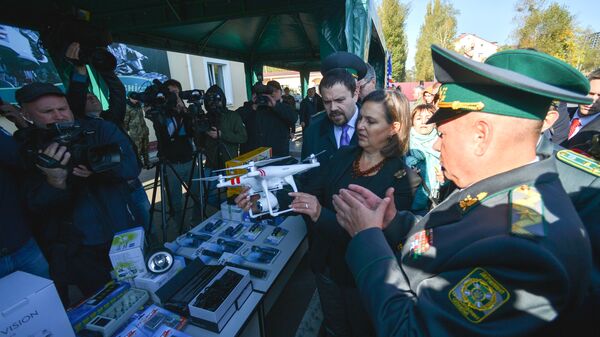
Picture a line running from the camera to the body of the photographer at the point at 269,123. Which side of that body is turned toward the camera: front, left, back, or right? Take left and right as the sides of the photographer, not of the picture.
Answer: front

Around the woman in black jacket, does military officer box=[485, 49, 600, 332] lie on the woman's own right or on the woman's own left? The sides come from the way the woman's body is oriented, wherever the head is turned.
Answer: on the woman's own left

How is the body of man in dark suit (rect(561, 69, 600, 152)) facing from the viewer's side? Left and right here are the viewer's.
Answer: facing the viewer and to the left of the viewer

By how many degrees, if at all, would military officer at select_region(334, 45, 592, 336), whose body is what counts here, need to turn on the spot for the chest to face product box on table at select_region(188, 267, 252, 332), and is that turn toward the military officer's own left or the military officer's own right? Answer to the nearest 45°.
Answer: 0° — they already face it

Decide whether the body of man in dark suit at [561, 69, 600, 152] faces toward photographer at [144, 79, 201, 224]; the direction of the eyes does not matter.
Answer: no

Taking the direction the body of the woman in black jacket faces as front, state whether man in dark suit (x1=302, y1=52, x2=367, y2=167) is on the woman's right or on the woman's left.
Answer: on the woman's right

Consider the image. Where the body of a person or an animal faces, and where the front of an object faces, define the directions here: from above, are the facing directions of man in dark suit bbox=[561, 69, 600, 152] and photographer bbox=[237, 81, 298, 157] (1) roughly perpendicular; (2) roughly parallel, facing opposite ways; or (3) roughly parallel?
roughly perpendicular

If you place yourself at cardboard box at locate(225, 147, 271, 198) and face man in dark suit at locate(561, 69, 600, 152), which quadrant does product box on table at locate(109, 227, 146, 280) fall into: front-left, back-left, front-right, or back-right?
back-right

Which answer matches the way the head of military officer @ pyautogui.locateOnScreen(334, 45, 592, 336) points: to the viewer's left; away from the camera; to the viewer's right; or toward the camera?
to the viewer's left

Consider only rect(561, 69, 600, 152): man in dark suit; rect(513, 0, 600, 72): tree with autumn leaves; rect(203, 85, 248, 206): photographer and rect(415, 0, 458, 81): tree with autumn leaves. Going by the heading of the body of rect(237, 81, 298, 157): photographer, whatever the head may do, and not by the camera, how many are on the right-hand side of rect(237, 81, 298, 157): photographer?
1

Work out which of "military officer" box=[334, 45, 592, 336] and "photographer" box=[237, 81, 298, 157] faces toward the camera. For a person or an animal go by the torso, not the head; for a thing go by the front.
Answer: the photographer

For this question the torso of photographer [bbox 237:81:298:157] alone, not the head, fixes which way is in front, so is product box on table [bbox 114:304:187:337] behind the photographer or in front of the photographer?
in front

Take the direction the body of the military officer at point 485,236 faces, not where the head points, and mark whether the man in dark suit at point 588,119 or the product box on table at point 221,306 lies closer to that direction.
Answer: the product box on table

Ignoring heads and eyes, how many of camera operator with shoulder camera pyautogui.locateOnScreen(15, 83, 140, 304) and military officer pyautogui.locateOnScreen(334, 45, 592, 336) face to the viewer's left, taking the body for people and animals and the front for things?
1

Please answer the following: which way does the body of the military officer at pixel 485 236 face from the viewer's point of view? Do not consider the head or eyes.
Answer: to the viewer's left

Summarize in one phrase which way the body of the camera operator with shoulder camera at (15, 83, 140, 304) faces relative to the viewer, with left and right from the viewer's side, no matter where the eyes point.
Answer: facing the viewer and to the right of the viewer

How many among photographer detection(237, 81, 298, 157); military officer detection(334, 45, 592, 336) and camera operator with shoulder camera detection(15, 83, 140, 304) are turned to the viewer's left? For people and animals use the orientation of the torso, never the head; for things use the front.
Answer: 1

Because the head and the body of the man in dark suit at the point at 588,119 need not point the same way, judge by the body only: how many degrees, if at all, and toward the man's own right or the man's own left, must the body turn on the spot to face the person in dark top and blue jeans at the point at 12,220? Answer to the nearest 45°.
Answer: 0° — they already face them

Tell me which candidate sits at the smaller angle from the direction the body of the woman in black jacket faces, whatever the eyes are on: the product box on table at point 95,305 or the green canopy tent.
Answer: the product box on table

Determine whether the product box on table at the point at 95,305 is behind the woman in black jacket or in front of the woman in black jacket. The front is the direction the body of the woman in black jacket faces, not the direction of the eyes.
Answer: in front
